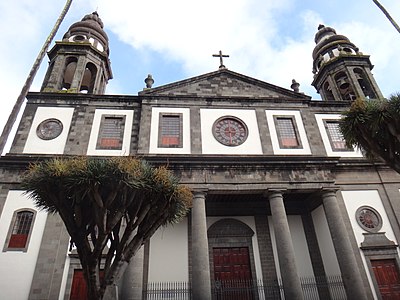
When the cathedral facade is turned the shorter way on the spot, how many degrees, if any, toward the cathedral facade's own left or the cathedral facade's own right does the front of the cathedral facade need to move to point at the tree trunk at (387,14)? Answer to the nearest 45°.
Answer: approximately 45° to the cathedral facade's own left

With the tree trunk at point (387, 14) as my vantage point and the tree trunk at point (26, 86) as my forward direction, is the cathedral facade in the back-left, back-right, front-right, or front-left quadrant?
front-right

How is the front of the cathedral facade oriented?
toward the camera

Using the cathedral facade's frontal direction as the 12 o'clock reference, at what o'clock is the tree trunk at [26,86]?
The tree trunk is roughly at 1 o'clock from the cathedral facade.

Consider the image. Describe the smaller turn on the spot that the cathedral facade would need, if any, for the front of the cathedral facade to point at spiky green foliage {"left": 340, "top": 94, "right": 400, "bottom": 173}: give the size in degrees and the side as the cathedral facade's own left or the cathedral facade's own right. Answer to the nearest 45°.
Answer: approximately 45° to the cathedral facade's own left
